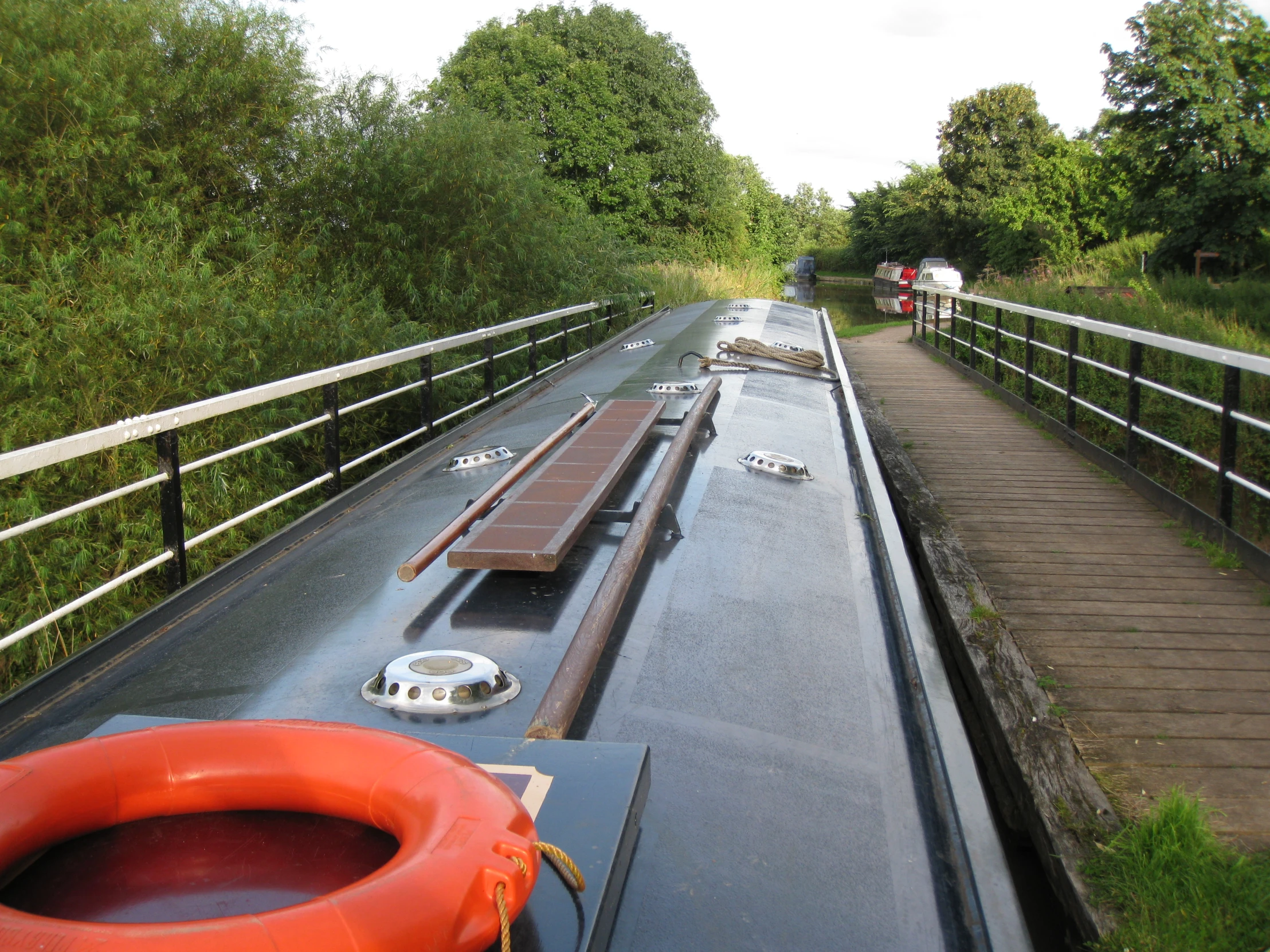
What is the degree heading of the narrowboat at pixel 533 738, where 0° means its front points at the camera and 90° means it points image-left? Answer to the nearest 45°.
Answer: approximately 180°

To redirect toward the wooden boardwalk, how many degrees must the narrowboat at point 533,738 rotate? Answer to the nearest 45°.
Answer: approximately 45° to its right

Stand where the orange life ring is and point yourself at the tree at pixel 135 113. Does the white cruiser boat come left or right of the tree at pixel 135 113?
right

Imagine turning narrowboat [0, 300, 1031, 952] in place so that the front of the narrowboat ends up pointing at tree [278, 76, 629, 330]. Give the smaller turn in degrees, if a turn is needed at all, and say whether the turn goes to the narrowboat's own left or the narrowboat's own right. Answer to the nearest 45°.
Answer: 0° — it already faces it

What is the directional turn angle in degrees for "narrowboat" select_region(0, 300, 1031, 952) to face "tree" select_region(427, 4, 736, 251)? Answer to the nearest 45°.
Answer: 0° — it already faces it
